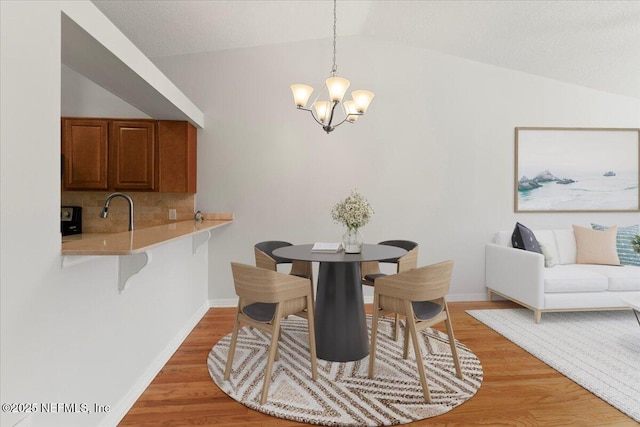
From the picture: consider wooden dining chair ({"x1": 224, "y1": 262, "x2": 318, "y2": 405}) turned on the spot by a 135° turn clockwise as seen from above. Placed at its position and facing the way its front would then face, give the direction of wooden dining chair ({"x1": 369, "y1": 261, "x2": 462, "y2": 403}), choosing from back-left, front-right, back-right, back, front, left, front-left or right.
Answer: left

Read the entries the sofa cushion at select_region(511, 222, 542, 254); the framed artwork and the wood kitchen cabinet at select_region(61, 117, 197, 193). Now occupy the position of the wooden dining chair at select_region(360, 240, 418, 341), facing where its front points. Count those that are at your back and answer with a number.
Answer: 2

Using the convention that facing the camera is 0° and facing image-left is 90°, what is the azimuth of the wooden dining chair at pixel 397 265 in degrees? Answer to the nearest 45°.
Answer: approximately 45°

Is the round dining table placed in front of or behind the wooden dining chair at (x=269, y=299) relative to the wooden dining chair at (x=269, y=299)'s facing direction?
in front

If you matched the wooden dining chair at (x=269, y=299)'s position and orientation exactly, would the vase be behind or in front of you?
in front

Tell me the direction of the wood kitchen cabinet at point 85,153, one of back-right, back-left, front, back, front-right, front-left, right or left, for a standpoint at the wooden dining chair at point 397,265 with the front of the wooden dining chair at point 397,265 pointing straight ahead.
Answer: front-right

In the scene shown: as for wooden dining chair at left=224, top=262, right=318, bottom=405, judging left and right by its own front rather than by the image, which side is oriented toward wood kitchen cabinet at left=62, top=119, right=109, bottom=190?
left

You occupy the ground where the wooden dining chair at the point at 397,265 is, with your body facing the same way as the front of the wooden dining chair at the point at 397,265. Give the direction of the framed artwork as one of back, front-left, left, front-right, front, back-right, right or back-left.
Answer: back

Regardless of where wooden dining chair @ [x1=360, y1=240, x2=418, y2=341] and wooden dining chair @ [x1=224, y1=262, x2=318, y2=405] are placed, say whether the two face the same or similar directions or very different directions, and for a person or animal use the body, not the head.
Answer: very different directions

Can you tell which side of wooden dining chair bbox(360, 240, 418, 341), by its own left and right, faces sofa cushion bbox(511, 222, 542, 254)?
back

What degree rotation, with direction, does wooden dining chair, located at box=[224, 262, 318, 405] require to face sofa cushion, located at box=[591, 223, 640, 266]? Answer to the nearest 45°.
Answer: approximately 45° to its right

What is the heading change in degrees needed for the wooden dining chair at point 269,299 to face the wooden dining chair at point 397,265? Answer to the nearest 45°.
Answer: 0° — it already faces it

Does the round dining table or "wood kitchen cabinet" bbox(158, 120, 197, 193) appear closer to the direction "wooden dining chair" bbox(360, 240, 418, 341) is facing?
the round dining table

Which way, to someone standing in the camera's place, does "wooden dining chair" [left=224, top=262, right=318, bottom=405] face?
facing away from the viewer and to the right of the viewer
